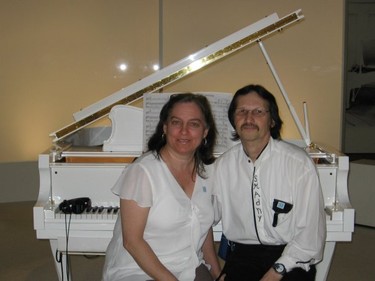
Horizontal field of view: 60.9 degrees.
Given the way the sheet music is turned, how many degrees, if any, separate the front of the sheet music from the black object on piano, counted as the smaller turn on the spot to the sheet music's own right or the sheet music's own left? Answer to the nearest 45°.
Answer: approximately 90° to the sheet music's own right

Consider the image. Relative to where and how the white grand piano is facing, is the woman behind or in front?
in front

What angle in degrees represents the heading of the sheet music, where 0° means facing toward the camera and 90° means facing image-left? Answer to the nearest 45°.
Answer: approximately 0°

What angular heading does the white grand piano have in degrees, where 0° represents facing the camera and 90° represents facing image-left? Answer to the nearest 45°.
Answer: approximately 0°

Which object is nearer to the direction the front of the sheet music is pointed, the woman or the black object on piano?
the woman

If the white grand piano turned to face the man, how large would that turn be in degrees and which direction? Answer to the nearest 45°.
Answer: approximately 45° to its left
